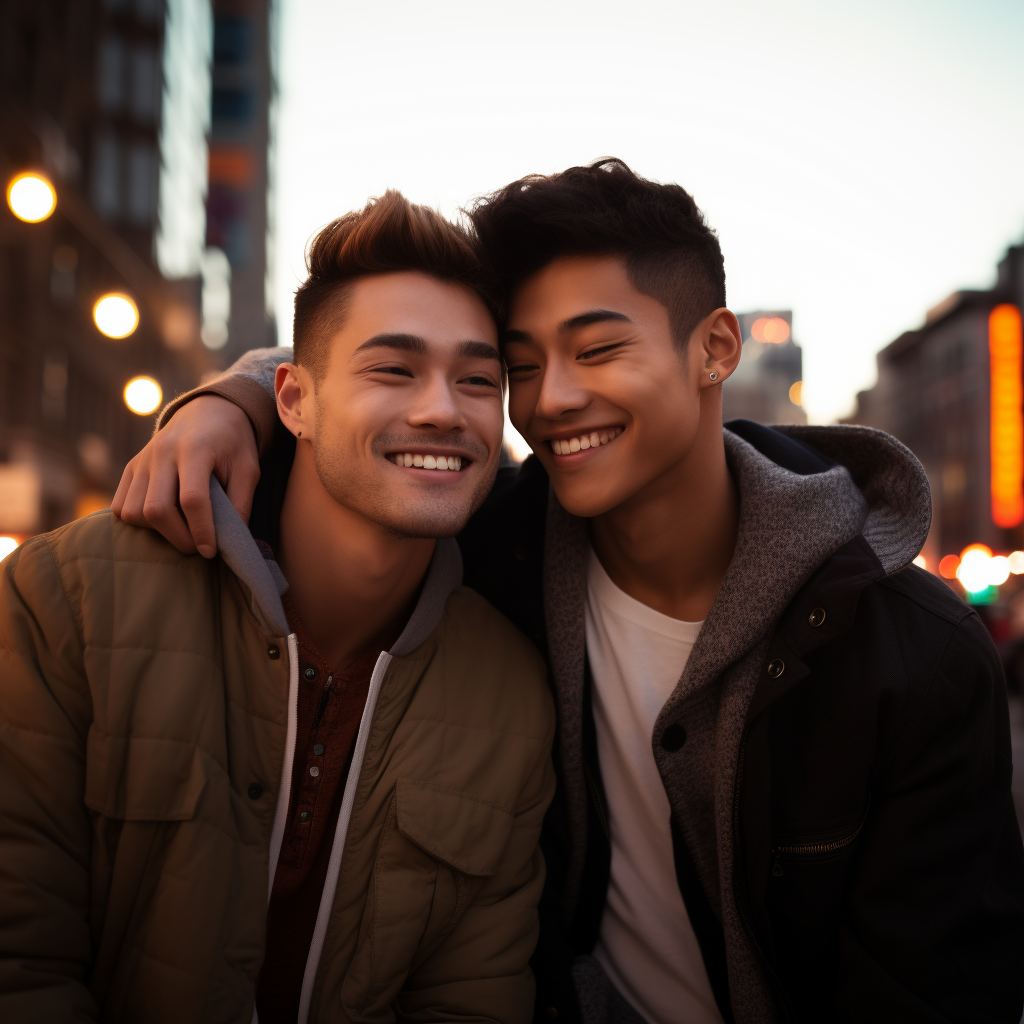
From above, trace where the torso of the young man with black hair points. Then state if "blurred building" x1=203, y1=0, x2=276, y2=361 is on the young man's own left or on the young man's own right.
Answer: on the young man's own right

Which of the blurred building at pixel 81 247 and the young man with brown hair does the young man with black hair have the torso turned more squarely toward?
the young man with brown hair

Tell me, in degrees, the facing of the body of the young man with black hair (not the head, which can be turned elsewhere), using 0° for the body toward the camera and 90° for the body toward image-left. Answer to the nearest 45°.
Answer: approximately 45°
